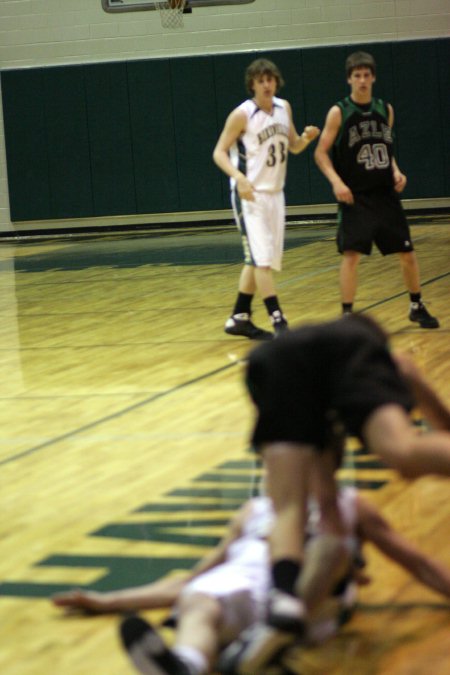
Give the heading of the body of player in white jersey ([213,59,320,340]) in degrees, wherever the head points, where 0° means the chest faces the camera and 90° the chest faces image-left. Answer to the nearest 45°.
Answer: approximately 315°

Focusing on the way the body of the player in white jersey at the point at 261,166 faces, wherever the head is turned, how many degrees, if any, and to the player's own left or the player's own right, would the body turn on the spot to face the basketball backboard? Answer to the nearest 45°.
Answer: approximately 135° to the player's own left

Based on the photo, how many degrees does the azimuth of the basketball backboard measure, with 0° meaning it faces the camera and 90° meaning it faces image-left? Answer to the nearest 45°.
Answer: approximately 0°

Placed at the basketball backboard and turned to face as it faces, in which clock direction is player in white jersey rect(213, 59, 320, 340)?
The player in white jersey is roughly at 12 o'clock from the basketball backboard.
